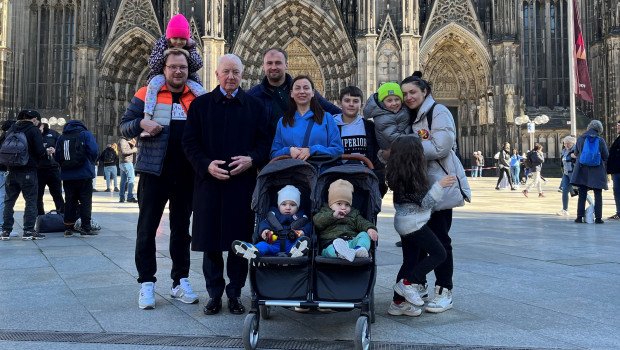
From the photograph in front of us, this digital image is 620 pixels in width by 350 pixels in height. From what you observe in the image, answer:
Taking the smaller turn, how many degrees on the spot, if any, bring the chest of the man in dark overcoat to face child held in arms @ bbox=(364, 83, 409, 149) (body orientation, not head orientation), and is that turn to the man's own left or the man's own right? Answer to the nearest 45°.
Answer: approximately 90° to the man's own left

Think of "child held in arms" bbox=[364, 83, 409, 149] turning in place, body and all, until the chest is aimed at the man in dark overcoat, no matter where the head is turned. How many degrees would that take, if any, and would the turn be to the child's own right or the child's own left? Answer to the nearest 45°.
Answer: approximately 135° to the child's own right

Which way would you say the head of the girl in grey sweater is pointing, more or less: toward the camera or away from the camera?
away from the camera

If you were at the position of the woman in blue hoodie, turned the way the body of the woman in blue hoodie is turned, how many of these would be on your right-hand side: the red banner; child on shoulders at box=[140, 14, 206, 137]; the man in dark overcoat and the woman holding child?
2

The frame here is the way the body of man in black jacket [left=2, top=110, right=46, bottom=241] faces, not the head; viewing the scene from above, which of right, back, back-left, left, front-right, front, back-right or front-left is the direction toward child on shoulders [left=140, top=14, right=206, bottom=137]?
back-right

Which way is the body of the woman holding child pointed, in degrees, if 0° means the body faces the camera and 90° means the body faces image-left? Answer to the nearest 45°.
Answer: approximately 45°

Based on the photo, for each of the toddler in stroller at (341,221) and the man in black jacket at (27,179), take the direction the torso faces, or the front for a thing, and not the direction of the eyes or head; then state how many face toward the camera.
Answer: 1

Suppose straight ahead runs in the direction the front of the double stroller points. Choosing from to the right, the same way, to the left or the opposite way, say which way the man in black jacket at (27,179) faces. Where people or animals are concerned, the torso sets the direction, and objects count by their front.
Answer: the opposite way
